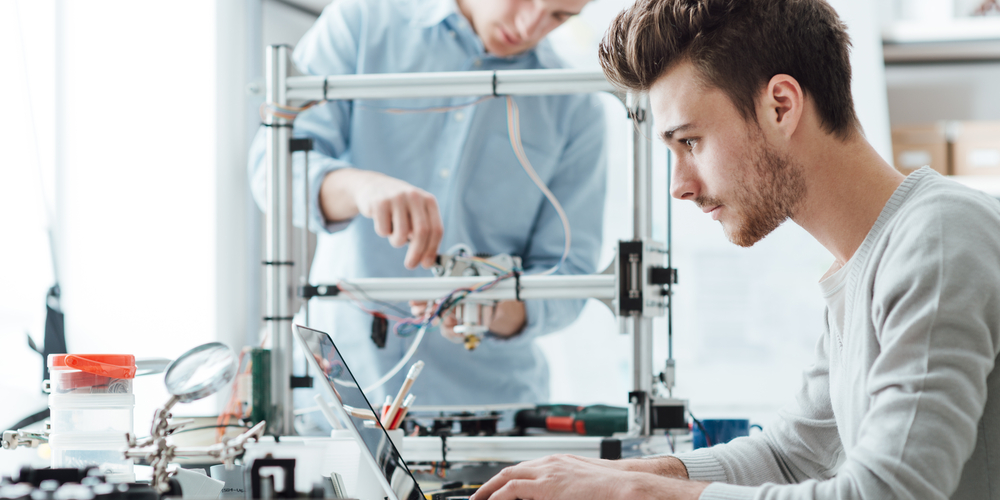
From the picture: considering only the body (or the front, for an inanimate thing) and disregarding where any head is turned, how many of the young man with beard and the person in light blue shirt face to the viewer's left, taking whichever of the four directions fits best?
1

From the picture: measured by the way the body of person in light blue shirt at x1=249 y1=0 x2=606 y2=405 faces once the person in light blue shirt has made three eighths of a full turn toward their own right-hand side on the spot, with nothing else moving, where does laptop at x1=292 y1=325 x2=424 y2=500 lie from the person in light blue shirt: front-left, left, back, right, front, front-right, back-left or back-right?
back-left

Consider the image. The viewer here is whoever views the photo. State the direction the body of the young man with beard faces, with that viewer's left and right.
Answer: facing to the left of the viewer

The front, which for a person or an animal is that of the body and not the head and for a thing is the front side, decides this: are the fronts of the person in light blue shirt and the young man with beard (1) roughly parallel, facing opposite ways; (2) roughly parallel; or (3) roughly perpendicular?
roughly perpendicular

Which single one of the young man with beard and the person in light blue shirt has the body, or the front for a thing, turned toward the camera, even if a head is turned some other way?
the person in light blue shirt

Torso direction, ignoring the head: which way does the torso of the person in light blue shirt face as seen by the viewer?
toward the camera

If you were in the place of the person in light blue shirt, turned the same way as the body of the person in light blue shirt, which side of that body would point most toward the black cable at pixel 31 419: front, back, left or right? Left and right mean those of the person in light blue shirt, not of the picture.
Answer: right

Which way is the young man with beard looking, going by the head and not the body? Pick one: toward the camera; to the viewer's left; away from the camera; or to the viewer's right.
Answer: to the viewer's left

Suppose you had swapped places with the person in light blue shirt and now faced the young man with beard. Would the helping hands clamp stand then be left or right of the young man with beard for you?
right
